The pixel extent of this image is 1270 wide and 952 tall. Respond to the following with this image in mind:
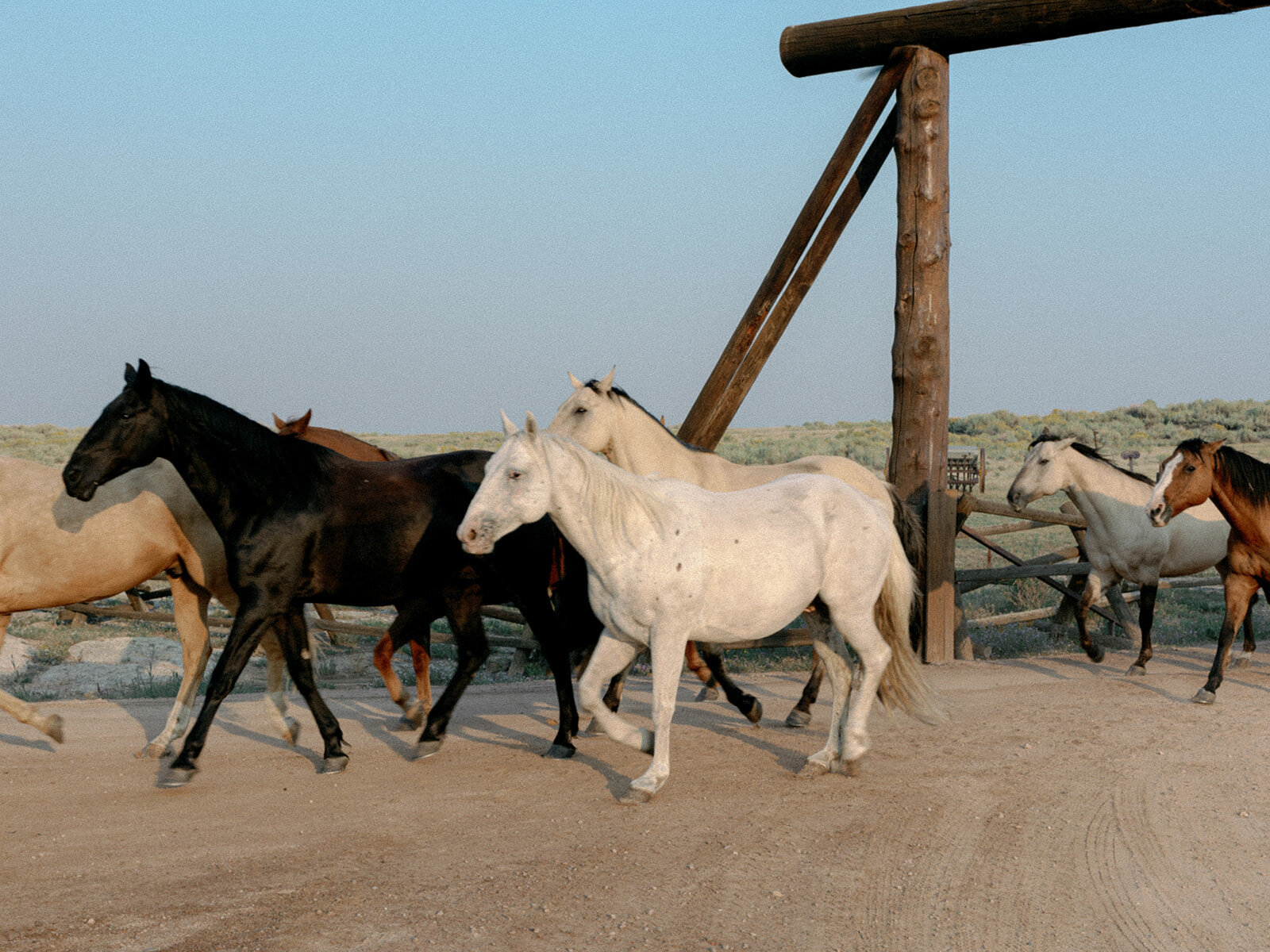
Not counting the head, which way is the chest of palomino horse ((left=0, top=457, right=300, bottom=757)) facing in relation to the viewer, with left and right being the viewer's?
facing to the left of the viewer

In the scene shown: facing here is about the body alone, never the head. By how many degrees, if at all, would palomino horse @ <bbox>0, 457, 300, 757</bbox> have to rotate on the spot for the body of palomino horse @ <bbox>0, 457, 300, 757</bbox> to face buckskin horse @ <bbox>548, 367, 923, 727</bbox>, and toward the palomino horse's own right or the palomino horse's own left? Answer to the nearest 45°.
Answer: approximately 180°

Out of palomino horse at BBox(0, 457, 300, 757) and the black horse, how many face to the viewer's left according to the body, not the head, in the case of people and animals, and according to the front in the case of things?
2

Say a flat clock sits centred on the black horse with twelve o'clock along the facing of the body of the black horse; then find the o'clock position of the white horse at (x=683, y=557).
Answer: The white horse is roughly at 7 o'clock from the black horse.

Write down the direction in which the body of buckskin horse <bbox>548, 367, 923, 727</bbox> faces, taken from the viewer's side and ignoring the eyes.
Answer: to the viewer's left

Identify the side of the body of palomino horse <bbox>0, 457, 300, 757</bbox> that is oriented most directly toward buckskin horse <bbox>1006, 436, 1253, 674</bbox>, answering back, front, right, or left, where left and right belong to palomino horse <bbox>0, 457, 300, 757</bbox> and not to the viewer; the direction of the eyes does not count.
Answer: back

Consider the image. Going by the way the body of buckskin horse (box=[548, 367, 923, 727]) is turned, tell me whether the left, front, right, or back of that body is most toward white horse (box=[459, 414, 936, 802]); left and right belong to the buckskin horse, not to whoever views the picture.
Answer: left

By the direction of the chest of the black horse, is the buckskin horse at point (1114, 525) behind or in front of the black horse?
behind

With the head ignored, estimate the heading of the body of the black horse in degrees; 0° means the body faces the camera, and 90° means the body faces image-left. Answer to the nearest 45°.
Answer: approximately 90°

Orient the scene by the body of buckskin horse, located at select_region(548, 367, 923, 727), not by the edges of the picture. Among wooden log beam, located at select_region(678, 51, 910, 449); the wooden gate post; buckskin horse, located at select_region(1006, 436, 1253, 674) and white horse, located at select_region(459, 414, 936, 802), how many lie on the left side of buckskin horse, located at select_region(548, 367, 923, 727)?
1

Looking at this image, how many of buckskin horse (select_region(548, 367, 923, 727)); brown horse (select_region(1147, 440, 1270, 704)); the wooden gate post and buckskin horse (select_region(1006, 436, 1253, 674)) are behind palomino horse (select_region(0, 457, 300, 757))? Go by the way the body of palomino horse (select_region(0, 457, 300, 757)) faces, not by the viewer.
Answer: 4

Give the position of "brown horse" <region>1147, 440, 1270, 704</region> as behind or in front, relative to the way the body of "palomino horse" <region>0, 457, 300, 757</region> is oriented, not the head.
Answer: behind

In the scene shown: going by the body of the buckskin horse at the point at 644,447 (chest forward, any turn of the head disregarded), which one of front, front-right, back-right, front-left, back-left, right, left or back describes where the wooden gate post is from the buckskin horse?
back-right

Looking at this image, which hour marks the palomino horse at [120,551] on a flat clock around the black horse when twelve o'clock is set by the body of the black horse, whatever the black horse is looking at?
The palomino horse is roughly at 1 o'clock from the black horse.

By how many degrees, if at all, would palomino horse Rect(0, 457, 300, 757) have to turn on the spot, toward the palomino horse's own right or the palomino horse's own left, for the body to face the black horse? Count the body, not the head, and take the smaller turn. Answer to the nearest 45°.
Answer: approximately 135° to the palomino horse's own left
